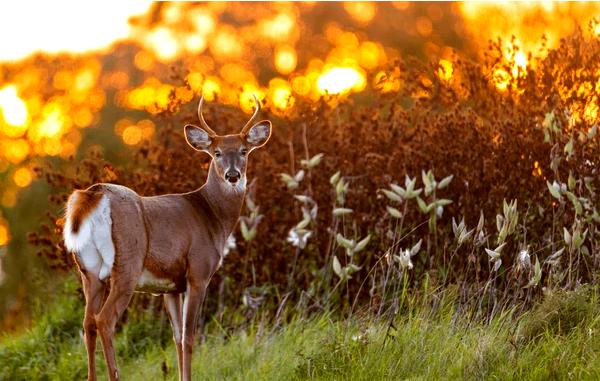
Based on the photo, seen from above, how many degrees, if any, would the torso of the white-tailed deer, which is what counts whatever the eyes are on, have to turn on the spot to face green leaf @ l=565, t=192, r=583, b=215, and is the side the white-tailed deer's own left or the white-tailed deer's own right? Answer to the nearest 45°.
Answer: approximately 45° to the white-tailed deer's own right

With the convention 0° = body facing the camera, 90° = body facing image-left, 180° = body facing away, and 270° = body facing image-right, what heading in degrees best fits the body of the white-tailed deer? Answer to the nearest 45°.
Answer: approximately 225°
